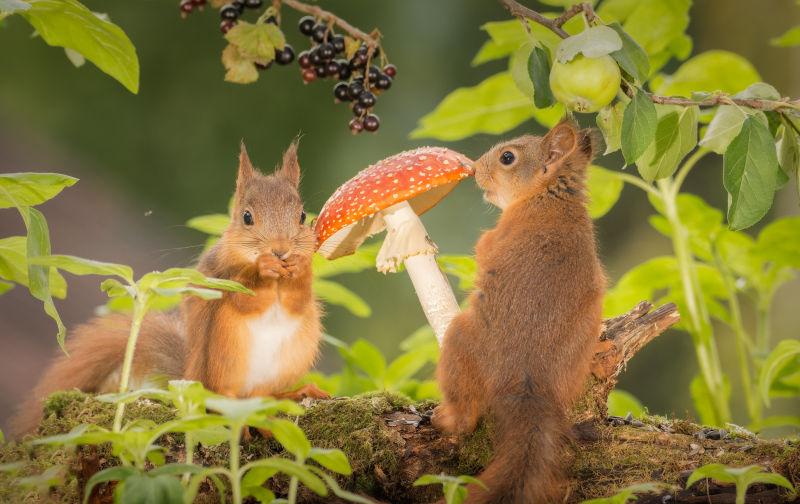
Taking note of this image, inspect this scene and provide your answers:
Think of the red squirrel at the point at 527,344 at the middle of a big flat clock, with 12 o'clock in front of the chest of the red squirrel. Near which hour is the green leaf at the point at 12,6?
The green leaf is roughly at 9 o'clock from the red squirrel.

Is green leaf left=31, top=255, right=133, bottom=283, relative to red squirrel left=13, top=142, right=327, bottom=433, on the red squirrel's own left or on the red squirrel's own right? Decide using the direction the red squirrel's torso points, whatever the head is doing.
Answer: on the red squirrel's own right

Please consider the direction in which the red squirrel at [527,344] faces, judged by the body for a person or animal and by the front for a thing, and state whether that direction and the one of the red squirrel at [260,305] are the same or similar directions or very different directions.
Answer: very different directions

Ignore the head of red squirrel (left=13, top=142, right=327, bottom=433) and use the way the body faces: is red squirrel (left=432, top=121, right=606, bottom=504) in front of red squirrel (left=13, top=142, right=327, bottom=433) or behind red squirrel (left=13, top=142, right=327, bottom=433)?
in front

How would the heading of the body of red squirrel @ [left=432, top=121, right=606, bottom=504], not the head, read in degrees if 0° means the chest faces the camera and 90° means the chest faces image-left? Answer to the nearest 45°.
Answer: approximately 135°
